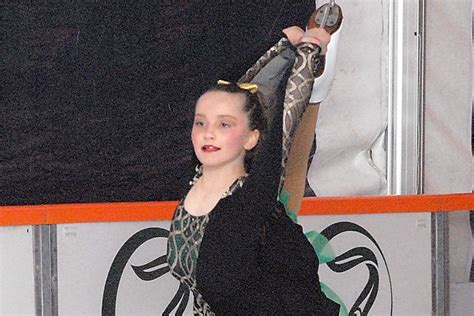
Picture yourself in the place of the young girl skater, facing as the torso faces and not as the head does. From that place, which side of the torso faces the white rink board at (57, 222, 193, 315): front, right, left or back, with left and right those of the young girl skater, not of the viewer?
right

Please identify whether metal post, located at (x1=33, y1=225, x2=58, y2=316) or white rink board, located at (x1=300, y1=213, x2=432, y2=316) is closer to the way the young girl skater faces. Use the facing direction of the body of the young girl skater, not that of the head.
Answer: the metal post

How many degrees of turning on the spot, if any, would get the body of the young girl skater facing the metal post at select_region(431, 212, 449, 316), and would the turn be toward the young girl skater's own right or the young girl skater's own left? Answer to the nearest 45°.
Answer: approximately 180°

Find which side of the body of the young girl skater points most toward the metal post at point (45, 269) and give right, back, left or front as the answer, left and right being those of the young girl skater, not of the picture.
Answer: right

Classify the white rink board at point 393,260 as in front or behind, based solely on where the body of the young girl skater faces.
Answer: behind

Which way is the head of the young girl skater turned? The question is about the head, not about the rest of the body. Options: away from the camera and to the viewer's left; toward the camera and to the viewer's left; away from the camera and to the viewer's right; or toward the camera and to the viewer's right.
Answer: toward the camera and to the viewer's left

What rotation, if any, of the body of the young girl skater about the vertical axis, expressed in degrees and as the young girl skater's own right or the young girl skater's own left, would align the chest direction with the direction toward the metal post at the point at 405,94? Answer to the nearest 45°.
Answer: approximately 180°
